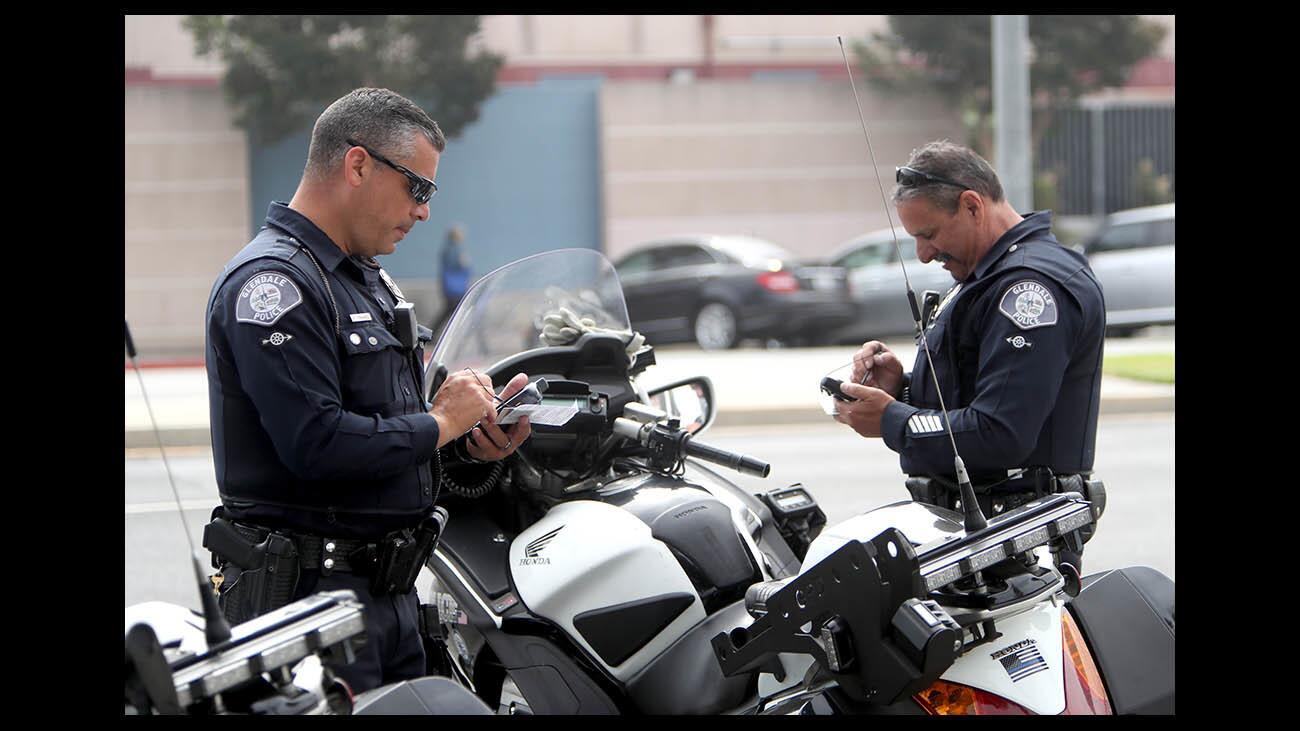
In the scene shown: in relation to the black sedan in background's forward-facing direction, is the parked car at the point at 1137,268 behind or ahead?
behind

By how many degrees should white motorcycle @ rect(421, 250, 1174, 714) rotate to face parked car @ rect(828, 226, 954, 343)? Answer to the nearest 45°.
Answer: approximately 45° to its right

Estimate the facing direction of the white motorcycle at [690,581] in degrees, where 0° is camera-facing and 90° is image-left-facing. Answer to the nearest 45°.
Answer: approximately 135°

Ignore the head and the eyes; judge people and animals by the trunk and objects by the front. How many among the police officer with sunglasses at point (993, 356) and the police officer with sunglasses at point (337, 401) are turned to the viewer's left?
1

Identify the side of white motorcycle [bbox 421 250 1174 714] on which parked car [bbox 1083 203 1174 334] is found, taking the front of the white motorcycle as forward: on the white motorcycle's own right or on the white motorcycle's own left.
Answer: on the white motorcycle's own right

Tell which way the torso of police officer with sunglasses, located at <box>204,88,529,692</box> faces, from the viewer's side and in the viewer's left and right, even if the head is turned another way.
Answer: facing to the right of the viewer

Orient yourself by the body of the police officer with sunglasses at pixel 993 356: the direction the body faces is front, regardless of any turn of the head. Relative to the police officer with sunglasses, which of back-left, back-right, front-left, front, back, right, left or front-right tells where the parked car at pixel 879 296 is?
right

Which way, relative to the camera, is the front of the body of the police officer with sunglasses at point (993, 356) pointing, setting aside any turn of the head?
to the viewer's left

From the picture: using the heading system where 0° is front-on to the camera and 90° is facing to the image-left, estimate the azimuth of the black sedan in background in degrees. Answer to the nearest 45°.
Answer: approximately 135°

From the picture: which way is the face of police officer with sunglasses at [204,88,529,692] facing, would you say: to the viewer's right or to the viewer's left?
to the viewer's right

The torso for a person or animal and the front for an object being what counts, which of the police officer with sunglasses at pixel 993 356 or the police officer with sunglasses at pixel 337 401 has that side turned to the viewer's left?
the police officer with sunglasses at pixel 993 356
